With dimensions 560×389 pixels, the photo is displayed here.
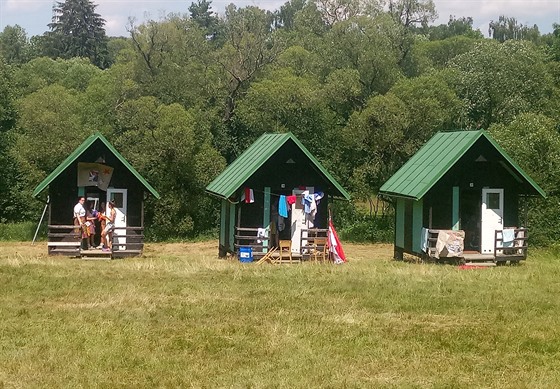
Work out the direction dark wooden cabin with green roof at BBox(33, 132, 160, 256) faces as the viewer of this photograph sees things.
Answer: facing the viewer

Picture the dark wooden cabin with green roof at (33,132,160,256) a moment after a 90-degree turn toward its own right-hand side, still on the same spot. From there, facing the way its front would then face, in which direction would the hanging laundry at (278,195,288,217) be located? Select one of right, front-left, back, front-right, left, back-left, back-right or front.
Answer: back-left

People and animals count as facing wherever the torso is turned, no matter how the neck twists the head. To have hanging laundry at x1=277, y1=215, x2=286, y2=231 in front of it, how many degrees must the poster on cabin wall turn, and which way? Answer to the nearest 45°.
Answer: approximately 45° to its left

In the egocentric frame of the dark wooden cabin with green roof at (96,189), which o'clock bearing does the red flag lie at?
The red flag is roughly at 10 o'clock from the dark wooden cabin with green roof.

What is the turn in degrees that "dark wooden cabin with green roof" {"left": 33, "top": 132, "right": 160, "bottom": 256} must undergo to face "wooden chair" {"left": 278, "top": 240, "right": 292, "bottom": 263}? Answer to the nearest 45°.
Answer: approximately 45° to its left

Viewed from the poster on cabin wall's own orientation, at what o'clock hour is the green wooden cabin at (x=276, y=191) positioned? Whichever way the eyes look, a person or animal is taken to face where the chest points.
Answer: The green wooden cabin is roughly at 10 o'clock from the poster on cabin wall.

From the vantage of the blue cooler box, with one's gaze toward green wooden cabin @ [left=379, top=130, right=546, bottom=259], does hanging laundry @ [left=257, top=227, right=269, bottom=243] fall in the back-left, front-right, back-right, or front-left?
front-left

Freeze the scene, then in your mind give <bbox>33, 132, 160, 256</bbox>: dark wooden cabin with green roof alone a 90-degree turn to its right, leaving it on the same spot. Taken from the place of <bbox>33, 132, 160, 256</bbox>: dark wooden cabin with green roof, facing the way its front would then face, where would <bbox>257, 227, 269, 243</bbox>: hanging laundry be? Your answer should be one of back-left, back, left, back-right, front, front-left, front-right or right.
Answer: back-left

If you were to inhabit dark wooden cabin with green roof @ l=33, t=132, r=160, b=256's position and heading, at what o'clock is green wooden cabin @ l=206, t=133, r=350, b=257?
green wooden cabin @ l=206, t=133, r=350, b=257 is roughly at 10 o'clock from dark wooden cabin with green roof @ l=33, t=132, r=160, b=256.

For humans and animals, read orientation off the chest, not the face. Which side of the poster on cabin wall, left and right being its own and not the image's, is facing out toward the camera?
front

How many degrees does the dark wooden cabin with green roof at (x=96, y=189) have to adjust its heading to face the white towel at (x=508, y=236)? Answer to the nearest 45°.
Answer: approximately 45° to its left

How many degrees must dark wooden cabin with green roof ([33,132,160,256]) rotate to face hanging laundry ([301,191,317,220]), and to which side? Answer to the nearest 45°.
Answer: approximately 45° to its left

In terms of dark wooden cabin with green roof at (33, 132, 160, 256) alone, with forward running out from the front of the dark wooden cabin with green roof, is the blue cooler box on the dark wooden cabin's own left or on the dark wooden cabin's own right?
on the dark wooden cabin's own left

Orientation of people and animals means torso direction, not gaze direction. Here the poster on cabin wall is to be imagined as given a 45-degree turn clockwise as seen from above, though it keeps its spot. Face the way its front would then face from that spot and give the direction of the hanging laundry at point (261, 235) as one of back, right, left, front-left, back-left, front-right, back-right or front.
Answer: left
